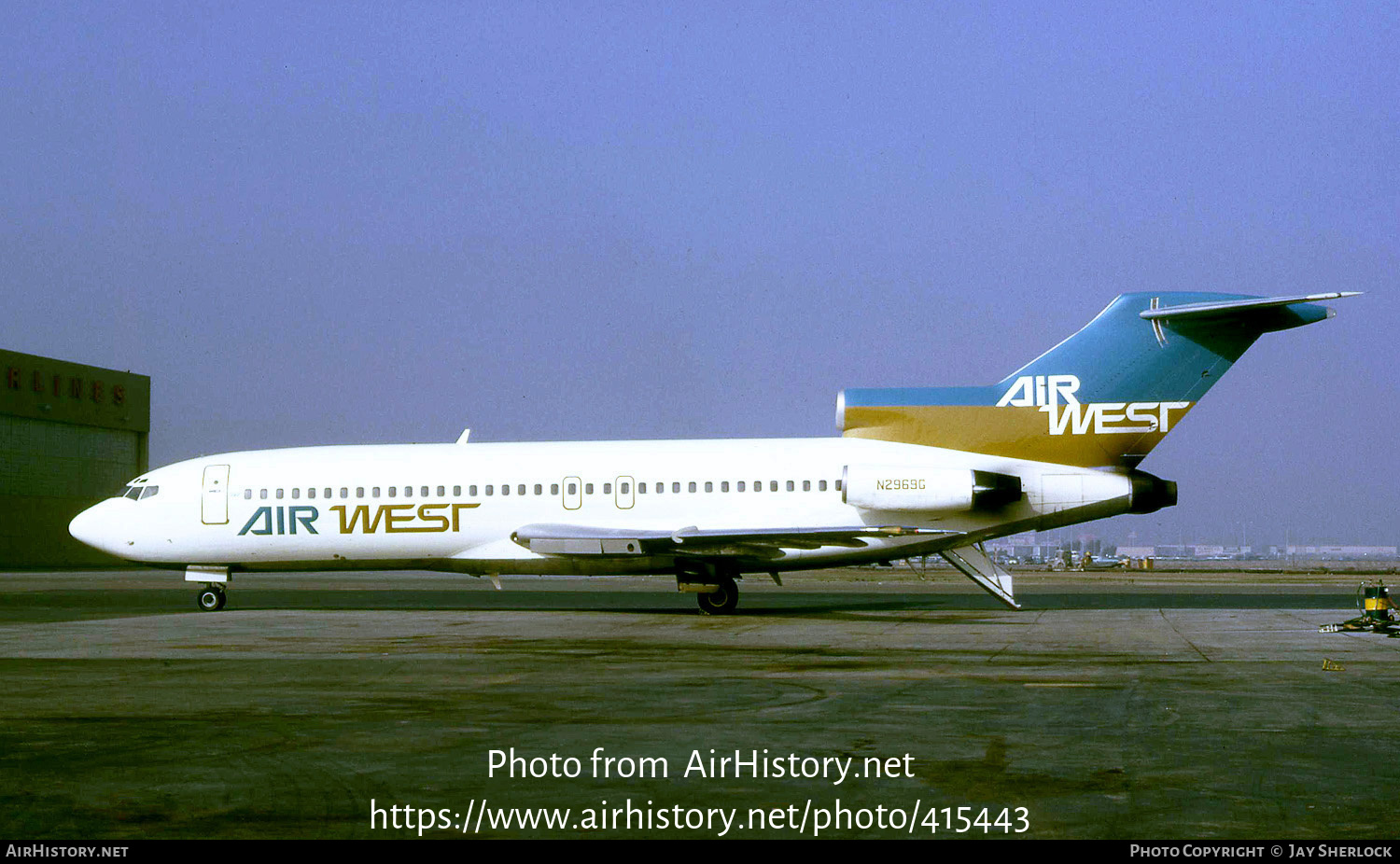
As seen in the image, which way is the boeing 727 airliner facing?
to the viewer's left
